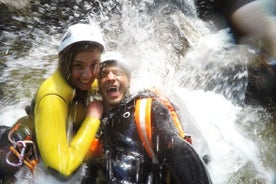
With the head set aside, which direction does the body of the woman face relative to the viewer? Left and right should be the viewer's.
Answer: facing the viewer and to the right of the viewer
